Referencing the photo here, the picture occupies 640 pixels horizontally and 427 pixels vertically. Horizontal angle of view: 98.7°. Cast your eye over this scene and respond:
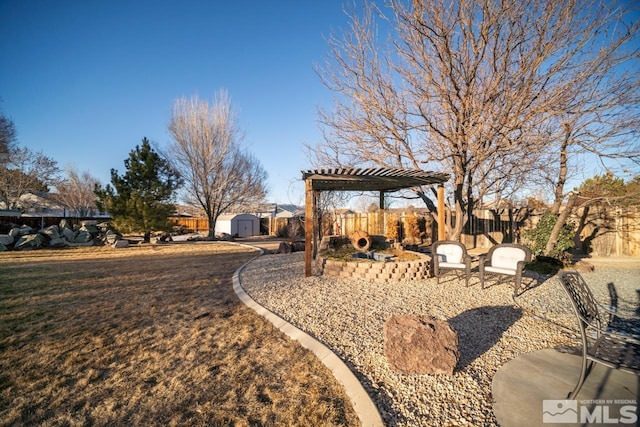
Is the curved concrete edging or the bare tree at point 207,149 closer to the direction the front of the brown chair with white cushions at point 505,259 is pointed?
the curved concrete edging

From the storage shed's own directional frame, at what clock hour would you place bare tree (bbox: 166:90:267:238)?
The bare tree is roughly at 2 o'clock from the storage shed.

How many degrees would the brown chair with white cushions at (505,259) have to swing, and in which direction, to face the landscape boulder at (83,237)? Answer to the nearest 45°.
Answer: approximately 45° to its right

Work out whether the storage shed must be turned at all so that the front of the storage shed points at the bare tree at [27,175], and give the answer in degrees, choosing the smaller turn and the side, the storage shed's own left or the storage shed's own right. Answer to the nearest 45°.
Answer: approximately 135° to the storage shed's own right

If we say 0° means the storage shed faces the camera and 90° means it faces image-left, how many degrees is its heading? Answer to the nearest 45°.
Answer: approximately 315°

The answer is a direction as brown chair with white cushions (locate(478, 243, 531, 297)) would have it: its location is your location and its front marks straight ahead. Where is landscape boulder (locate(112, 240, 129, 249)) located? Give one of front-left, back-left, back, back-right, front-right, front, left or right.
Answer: front-right

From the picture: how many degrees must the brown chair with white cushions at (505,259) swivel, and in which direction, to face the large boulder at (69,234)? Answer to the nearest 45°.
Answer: approximately 45° to its right

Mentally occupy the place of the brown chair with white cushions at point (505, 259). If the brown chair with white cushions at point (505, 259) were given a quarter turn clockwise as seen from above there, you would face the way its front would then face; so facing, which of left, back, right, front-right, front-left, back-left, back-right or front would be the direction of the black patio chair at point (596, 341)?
back-left

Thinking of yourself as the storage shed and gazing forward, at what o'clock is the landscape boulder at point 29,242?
The landscape boulder is roughly at 3 o'clock from the storage shed.

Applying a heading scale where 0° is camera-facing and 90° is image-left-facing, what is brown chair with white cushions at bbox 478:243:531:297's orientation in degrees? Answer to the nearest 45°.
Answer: approximately 45°

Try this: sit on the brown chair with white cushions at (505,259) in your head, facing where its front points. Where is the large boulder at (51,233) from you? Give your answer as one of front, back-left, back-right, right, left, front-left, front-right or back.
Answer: front-right

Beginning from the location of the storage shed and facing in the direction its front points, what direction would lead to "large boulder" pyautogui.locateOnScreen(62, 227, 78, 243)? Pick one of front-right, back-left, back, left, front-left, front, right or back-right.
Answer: right

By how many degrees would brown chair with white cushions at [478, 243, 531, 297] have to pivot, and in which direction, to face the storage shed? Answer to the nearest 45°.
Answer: approximately 90° to its right
